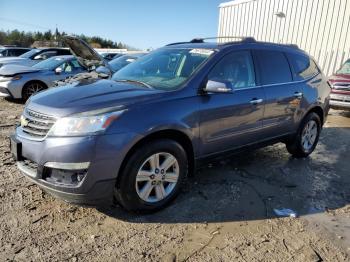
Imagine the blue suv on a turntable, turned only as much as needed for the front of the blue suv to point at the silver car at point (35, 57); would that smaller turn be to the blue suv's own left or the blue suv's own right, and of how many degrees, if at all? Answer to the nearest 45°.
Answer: approximately 90° to the blue suv's own right

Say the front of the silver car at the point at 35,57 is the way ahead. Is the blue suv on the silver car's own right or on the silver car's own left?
on the silver car's own left

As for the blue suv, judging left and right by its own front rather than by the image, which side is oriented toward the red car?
back

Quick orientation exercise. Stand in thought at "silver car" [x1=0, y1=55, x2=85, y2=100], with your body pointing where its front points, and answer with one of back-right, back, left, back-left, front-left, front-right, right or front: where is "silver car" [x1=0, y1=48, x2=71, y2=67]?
back-right

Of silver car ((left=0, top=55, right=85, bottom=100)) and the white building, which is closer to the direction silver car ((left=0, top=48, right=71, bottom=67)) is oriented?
the silver car

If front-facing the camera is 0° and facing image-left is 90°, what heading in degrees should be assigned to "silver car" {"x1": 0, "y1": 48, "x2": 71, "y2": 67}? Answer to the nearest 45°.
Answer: approximately 45°

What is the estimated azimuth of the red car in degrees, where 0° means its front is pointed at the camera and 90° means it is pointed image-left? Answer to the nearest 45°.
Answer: approximately 45°

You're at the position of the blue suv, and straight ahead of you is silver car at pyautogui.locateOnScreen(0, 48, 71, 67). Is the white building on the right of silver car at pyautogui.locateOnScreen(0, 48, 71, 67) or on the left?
right
